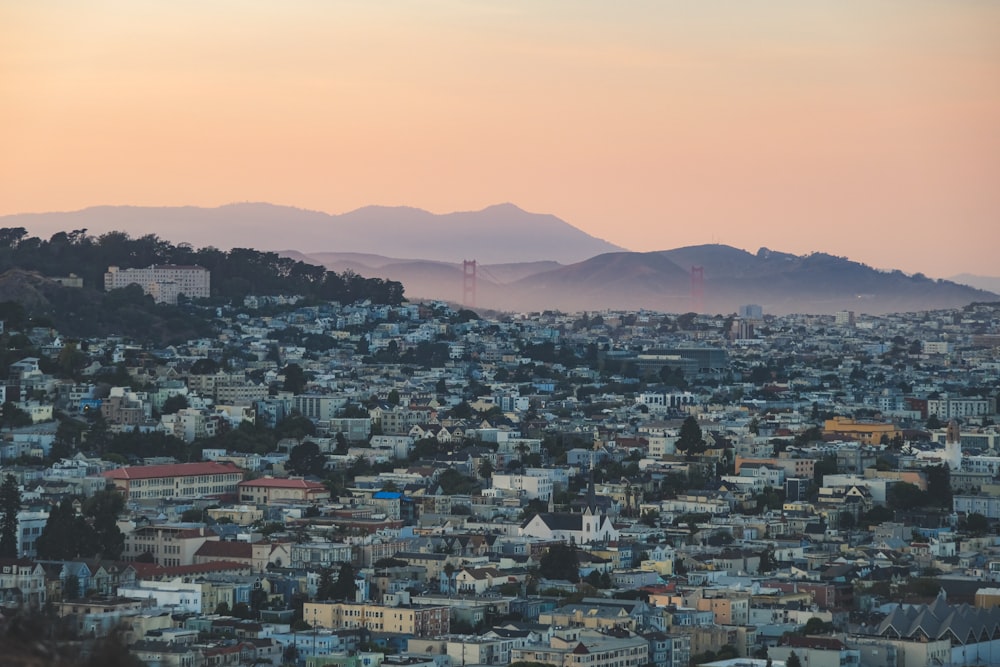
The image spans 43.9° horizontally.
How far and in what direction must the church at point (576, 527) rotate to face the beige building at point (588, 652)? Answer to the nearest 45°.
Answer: approximately 45° to its right

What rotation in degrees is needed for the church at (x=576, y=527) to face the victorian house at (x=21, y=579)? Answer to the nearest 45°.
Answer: approximately 90° to its right

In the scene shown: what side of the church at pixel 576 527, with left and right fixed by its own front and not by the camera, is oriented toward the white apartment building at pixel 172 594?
right

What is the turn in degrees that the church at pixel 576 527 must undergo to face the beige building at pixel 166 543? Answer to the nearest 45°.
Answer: approximately 135° to its right

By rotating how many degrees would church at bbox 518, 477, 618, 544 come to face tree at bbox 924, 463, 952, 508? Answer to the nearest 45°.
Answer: approximately 90° to its left

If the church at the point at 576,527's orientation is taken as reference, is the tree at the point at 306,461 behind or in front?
behind

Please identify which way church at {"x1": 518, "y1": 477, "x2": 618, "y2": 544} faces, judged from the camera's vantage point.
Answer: facing the viewer and to the right of the viewer

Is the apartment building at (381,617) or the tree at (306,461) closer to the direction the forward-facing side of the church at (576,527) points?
the apartment building

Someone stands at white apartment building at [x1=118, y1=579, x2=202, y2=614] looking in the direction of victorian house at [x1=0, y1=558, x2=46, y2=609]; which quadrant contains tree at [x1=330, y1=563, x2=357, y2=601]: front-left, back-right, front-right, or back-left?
back-right
